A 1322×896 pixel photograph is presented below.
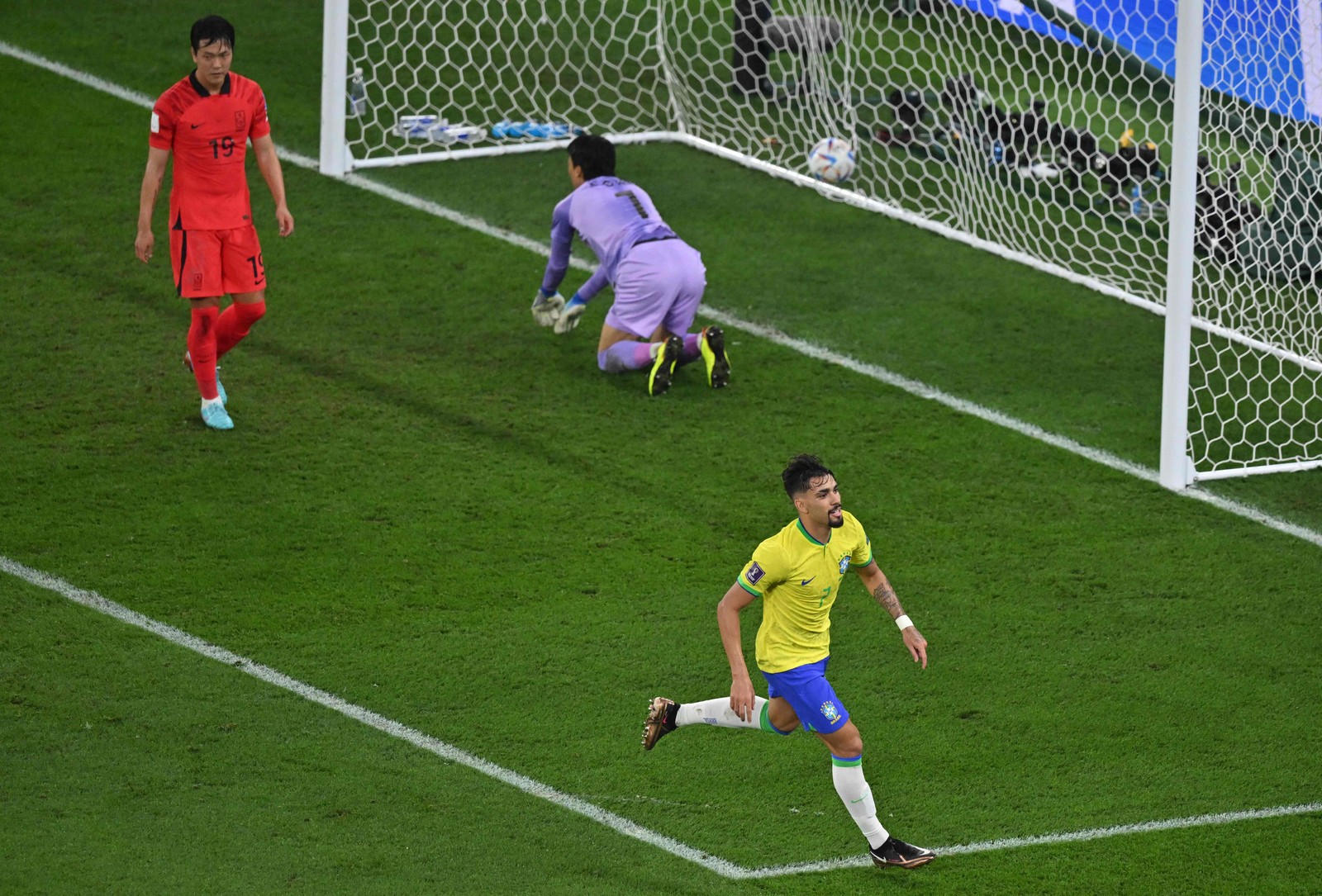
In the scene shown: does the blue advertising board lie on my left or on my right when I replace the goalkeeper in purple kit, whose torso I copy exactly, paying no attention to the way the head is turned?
on my right

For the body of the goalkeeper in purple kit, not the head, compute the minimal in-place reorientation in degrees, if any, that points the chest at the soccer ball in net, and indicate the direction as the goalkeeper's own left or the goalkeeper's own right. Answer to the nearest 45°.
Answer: approximately 90° to the goalkeeper's own right

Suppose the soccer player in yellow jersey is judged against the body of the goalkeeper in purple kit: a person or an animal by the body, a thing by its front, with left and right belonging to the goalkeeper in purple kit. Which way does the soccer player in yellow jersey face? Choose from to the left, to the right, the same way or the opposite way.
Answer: the opposite way

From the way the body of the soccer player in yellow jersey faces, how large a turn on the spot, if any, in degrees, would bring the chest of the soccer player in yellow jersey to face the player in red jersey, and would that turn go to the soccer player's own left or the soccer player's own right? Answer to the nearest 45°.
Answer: approximately 180°

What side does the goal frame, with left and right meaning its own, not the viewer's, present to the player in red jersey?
front

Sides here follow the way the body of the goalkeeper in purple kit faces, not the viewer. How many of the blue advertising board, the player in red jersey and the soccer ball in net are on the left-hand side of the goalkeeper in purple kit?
1

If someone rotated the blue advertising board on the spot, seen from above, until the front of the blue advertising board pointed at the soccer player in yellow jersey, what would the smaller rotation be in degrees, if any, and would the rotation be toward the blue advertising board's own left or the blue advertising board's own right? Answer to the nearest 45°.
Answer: approximately 45° to the blue advertising board's own left

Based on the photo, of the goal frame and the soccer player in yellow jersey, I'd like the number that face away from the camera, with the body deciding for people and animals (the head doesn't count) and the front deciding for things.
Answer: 0

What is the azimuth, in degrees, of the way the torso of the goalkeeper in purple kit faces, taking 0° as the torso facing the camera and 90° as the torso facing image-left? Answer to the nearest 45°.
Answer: approximately 135°

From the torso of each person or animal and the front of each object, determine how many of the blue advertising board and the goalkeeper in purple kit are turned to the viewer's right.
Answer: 0

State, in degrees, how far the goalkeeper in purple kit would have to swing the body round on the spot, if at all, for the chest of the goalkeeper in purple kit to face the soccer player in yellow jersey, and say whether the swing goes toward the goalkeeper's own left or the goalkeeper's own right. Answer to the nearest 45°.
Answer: approximately 135° to the goalkeeper's own left

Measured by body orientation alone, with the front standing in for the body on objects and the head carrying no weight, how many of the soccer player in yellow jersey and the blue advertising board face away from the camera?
0

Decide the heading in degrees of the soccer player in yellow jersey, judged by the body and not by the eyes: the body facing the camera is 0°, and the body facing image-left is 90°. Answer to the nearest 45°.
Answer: approximately 315°

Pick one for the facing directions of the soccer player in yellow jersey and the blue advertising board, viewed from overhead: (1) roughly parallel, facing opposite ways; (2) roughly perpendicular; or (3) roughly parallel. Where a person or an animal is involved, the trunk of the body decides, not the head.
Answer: roughly perpendicular

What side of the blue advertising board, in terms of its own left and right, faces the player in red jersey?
front
